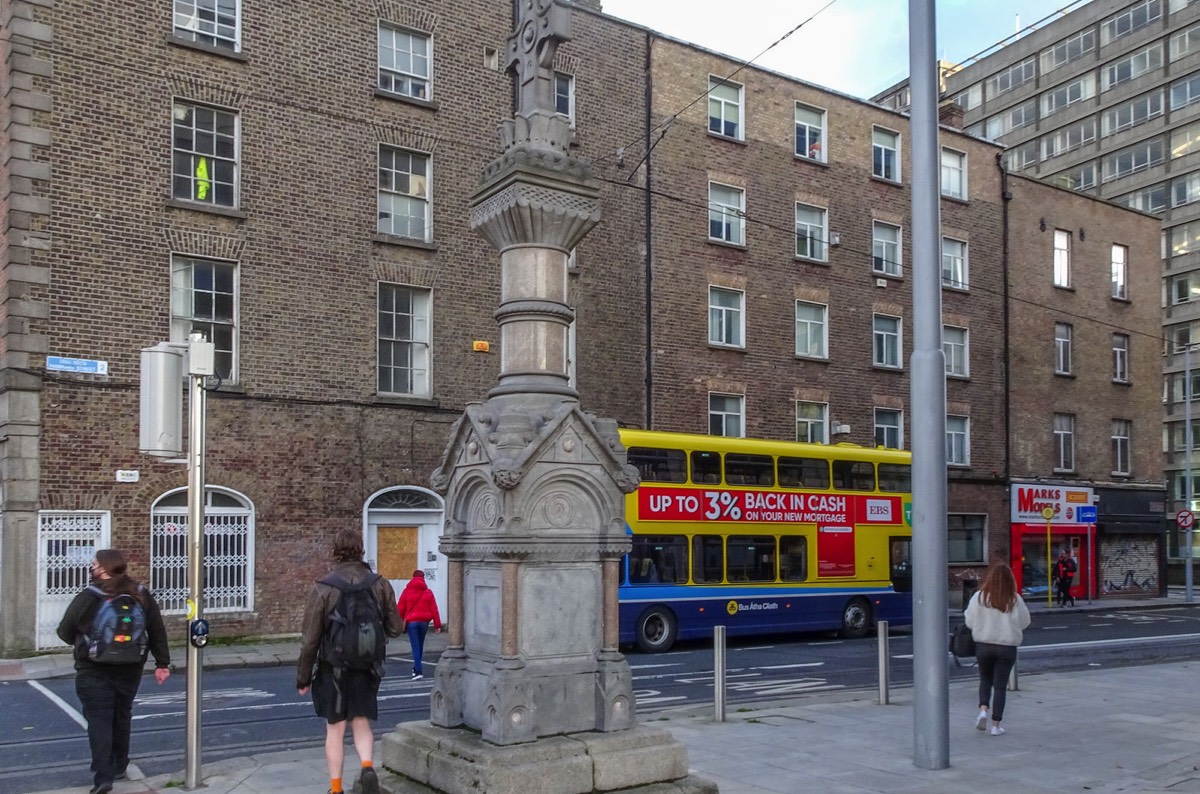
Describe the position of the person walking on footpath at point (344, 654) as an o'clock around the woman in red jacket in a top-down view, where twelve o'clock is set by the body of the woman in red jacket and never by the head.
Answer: The person walking on footpath is roughly at 6 o'clock from the woman in red jacket.

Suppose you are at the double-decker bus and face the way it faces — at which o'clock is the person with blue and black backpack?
The person with blue and black backpack is roughly at 5 o'clock from the double-decker bus.

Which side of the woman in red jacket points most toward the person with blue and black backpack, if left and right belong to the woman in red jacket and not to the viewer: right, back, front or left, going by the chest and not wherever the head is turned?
back

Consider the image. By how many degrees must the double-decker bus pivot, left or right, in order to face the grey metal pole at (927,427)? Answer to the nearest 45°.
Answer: approximately 135° to its right

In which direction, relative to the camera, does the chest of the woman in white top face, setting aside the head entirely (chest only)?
away from the camera

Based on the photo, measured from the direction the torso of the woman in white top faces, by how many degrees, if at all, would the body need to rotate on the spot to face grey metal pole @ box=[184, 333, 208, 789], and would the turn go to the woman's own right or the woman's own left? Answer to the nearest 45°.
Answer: approximately 135° to the woman's own left

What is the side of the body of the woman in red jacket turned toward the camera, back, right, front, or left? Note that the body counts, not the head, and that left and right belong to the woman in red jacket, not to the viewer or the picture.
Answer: back

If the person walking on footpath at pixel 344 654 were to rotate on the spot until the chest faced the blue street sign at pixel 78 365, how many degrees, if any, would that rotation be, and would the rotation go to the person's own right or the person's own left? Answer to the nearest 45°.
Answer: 0° — they already face it

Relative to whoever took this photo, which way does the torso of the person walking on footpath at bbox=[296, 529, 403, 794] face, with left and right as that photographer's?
facing away from the viewer

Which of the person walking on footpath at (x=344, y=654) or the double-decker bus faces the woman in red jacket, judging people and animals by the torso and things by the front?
the person walking on footpath
